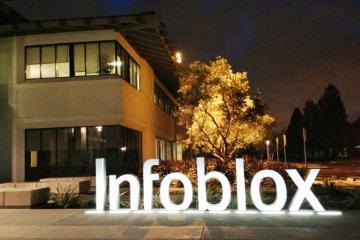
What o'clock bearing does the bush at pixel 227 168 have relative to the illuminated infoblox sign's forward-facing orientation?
The bush is roughly at 6 o'clock from the illuminated infoblox sign.

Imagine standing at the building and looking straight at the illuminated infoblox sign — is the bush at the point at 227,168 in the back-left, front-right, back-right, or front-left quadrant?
front-left

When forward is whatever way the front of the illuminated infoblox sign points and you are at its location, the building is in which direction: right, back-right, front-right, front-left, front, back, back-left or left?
back-right

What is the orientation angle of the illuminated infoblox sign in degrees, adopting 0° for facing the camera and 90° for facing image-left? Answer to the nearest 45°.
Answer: approximately 0°

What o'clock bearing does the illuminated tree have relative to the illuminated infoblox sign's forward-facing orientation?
The illuminated tree is roughly at 6 o'clock from the illuminated infoblox sign.
